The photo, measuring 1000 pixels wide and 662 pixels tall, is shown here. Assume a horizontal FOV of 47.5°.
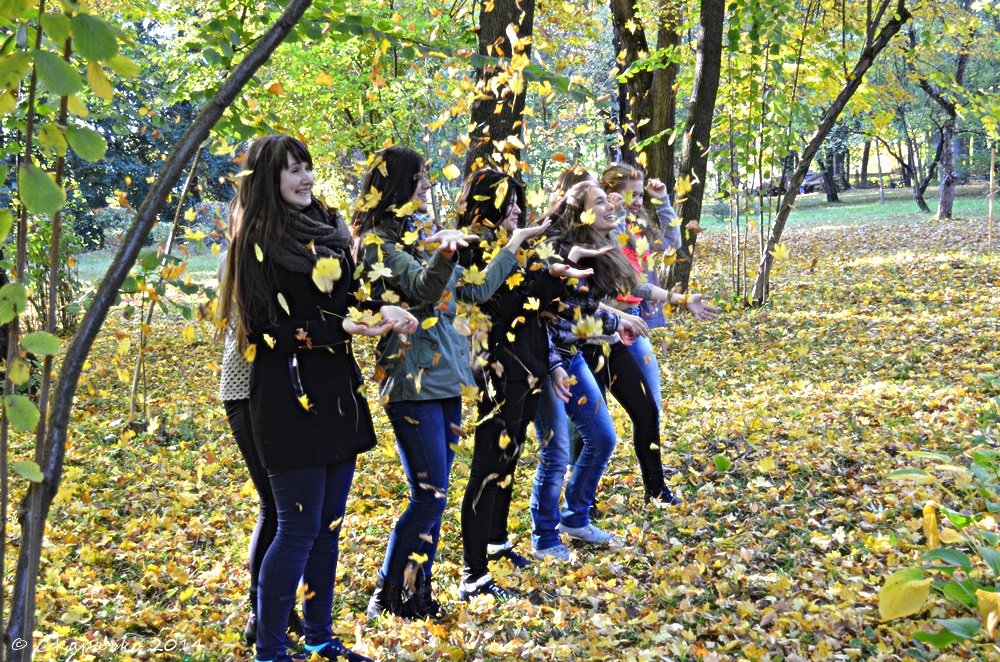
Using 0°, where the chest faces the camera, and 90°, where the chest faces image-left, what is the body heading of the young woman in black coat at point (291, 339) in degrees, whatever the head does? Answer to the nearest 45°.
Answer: approximately 315°

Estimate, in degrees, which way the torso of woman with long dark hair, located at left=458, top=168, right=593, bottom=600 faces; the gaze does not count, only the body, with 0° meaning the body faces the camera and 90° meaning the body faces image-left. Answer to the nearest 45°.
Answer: approximately 270°

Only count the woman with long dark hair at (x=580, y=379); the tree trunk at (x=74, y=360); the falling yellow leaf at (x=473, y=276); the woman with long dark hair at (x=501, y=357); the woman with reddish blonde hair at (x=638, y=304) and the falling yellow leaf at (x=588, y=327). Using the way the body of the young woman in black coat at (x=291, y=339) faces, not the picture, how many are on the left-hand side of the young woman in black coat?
5

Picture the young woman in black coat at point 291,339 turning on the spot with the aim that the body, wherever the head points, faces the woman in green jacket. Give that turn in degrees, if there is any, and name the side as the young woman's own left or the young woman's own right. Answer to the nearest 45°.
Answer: approximately 90° to the young woman's own left

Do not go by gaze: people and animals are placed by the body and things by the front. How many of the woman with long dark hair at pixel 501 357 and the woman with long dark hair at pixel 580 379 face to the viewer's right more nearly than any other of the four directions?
2

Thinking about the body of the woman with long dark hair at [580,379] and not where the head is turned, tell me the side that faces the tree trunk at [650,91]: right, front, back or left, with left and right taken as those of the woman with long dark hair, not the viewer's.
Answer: left

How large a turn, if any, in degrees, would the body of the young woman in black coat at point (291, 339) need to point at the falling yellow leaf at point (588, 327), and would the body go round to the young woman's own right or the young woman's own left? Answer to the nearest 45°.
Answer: approximately 90° to the young woman's own left

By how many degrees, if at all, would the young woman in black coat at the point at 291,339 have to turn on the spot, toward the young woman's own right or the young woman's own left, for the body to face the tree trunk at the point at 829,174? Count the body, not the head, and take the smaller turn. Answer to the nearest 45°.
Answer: approximately 90° to the young woman's own left

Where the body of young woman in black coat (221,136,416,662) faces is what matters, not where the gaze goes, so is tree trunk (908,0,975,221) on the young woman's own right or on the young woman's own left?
on the young woman's own left

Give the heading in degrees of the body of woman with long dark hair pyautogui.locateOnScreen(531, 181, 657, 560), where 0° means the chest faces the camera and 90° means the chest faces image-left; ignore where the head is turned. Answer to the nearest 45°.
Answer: approximately 270°
